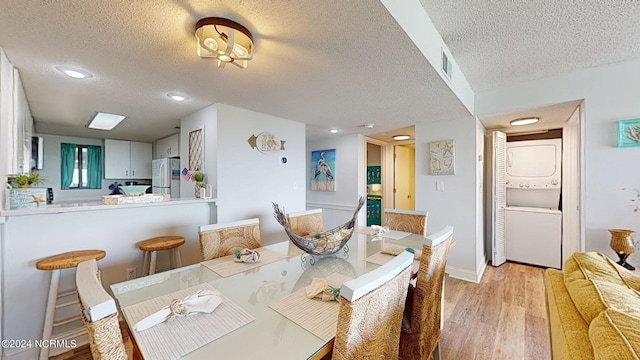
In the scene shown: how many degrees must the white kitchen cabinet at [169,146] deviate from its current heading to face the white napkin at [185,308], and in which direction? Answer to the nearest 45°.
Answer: approximately 45° to its left

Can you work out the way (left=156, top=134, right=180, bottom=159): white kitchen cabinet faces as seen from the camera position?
facing the viewer and to the left of the viewer

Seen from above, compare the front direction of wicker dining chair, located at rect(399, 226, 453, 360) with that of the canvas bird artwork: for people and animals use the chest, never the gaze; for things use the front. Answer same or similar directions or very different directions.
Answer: very different directions

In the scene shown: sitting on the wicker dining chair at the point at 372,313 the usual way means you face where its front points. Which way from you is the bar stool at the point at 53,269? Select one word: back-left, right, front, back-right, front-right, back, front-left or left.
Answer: front-left

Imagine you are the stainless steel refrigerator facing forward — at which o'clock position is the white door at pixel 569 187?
The white door is roughly at 9 o'clock from the stainless steel refrigerator.

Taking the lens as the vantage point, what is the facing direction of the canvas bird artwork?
facing the viewer

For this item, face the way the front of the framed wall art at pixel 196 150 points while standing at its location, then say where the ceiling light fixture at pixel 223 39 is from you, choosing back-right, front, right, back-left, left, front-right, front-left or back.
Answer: front-left

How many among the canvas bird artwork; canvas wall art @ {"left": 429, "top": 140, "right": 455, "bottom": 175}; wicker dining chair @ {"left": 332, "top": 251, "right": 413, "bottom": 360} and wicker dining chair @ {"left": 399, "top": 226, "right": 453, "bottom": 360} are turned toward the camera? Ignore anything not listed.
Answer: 2

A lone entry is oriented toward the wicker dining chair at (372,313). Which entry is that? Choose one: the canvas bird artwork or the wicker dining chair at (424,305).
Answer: the canvas bird artwork

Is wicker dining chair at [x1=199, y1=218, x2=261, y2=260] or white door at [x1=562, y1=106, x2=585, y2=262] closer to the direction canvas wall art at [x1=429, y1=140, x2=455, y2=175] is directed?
the wicker dining chair

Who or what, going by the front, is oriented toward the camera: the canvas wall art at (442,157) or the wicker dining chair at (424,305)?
the canvas wall art

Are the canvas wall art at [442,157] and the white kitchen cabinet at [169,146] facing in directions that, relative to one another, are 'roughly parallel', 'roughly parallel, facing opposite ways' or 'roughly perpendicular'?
roughly parallel

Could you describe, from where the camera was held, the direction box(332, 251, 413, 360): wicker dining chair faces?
facing away from the viewer and to the left of the viewer

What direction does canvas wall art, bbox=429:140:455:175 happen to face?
toward the camera

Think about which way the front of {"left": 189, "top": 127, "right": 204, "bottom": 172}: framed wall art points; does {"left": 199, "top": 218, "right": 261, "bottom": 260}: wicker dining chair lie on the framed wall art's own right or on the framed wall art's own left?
on the framed wall art's own left

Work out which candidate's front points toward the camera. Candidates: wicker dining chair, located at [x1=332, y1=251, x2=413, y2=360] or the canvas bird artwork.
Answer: the canvas bird artwork

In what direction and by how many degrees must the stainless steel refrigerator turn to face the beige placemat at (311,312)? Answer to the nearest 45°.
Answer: approximately 45° to its left

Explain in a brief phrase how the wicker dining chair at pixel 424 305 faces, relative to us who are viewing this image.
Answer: facing away from the viewer and to the left of the viewer

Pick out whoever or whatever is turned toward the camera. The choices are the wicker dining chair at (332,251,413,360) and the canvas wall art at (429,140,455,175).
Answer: the canvas wall art

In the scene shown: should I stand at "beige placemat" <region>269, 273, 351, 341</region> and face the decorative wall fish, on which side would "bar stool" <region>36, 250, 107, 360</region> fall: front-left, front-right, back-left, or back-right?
front-left
